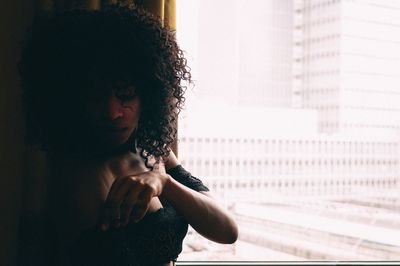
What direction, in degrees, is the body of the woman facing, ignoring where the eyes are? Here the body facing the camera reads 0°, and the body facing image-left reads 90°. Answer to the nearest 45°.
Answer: approximately 0°
